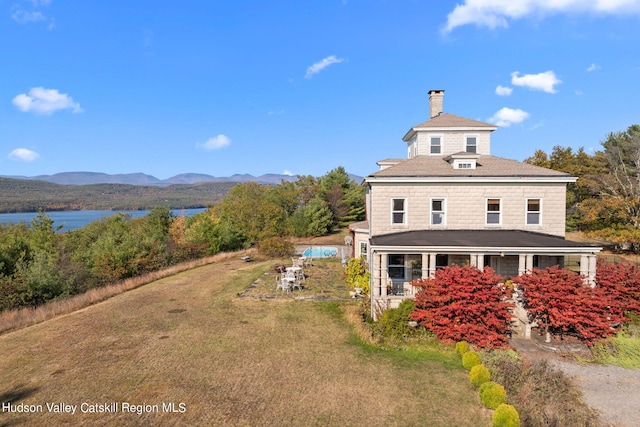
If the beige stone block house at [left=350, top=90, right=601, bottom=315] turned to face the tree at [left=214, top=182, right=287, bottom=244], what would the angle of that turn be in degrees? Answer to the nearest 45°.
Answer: approximately 135° to its right

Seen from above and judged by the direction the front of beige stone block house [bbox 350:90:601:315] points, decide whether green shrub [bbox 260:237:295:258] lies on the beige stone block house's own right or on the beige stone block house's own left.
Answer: on the beige stone block house's own right

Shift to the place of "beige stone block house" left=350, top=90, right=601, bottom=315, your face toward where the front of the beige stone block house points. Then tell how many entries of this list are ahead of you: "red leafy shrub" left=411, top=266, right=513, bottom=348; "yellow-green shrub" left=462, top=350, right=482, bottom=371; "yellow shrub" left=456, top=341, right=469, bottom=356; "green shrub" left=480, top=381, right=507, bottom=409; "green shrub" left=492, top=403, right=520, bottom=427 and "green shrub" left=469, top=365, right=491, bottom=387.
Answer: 6

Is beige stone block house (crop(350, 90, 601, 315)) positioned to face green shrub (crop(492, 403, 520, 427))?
yes

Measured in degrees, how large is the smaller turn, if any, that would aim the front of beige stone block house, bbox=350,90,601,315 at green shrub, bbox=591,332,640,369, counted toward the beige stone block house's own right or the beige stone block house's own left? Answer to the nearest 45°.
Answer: approximately 45° to the beige stone block house's own left

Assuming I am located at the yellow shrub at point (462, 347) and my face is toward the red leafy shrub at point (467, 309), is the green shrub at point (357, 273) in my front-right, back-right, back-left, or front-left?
front-left

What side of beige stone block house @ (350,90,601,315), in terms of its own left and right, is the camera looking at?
front

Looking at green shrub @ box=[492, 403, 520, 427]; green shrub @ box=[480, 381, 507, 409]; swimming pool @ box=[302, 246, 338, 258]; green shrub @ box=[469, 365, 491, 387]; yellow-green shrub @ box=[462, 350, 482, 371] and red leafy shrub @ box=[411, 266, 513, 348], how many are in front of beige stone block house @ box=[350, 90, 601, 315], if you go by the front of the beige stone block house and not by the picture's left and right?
5

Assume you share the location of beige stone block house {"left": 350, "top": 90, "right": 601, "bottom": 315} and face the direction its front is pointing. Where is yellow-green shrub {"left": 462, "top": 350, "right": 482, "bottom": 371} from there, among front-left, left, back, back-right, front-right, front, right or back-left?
front

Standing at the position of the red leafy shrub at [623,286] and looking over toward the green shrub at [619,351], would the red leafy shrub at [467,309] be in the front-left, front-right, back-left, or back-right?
front-right

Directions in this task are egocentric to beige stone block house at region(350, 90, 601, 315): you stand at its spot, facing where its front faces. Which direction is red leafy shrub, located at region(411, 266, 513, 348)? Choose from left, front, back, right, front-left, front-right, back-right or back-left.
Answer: front

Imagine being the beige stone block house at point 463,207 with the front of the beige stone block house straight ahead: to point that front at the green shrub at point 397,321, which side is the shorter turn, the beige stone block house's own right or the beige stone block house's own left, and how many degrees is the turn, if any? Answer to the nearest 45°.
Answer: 0° — it already faces it

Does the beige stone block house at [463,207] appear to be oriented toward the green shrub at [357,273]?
no

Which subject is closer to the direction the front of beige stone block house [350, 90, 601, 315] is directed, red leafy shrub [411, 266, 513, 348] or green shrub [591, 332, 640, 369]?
the red leafy shrub

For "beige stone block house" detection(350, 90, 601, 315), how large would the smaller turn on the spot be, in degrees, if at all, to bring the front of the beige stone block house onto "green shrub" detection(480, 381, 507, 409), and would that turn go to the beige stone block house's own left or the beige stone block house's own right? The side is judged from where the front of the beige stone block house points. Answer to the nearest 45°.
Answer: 0° — it already faces it

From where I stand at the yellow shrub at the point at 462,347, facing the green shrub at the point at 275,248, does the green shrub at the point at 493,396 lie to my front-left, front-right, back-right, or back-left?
back-left
